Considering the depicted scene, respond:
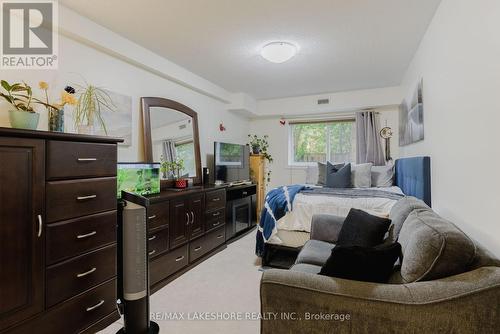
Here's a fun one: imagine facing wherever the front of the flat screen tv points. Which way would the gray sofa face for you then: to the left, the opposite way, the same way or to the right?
the opposite way

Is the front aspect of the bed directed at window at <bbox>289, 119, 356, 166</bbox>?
no

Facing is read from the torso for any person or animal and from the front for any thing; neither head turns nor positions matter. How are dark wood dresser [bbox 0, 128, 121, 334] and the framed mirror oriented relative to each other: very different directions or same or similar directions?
same or similar directions

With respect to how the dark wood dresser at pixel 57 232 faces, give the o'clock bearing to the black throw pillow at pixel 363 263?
The black throw pillow is roughly at 12 o'clock from the dark wood dresser.

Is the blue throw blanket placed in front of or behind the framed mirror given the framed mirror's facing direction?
in front

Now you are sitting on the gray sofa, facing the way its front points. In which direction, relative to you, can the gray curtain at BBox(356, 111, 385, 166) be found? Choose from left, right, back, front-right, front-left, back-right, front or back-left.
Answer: right

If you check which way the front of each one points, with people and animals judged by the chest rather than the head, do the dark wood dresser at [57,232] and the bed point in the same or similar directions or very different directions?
very different directions

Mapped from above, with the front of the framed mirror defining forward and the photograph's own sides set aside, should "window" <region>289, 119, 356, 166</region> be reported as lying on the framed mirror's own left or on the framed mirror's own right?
on the framed mirror's own left

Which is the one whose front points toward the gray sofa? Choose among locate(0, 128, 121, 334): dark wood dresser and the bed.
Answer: the dark wood dresser

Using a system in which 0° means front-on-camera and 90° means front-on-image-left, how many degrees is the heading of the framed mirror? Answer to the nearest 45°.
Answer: approximately 315°

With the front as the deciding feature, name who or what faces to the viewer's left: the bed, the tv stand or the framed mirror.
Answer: the bed

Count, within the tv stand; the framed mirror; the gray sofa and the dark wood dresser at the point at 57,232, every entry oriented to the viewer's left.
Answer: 1

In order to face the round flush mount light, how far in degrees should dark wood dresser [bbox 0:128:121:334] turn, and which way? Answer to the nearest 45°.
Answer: approximately 45° to its left

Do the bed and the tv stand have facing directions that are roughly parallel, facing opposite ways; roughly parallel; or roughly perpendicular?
roughly parallel, facing opposite ways

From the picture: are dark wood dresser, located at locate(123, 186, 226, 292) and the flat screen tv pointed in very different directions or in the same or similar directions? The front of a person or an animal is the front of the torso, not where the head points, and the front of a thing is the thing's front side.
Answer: same or similar directions

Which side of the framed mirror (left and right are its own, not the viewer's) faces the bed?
front

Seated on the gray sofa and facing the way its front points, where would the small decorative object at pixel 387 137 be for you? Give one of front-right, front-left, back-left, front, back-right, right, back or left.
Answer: right

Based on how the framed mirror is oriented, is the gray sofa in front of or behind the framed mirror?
in front
